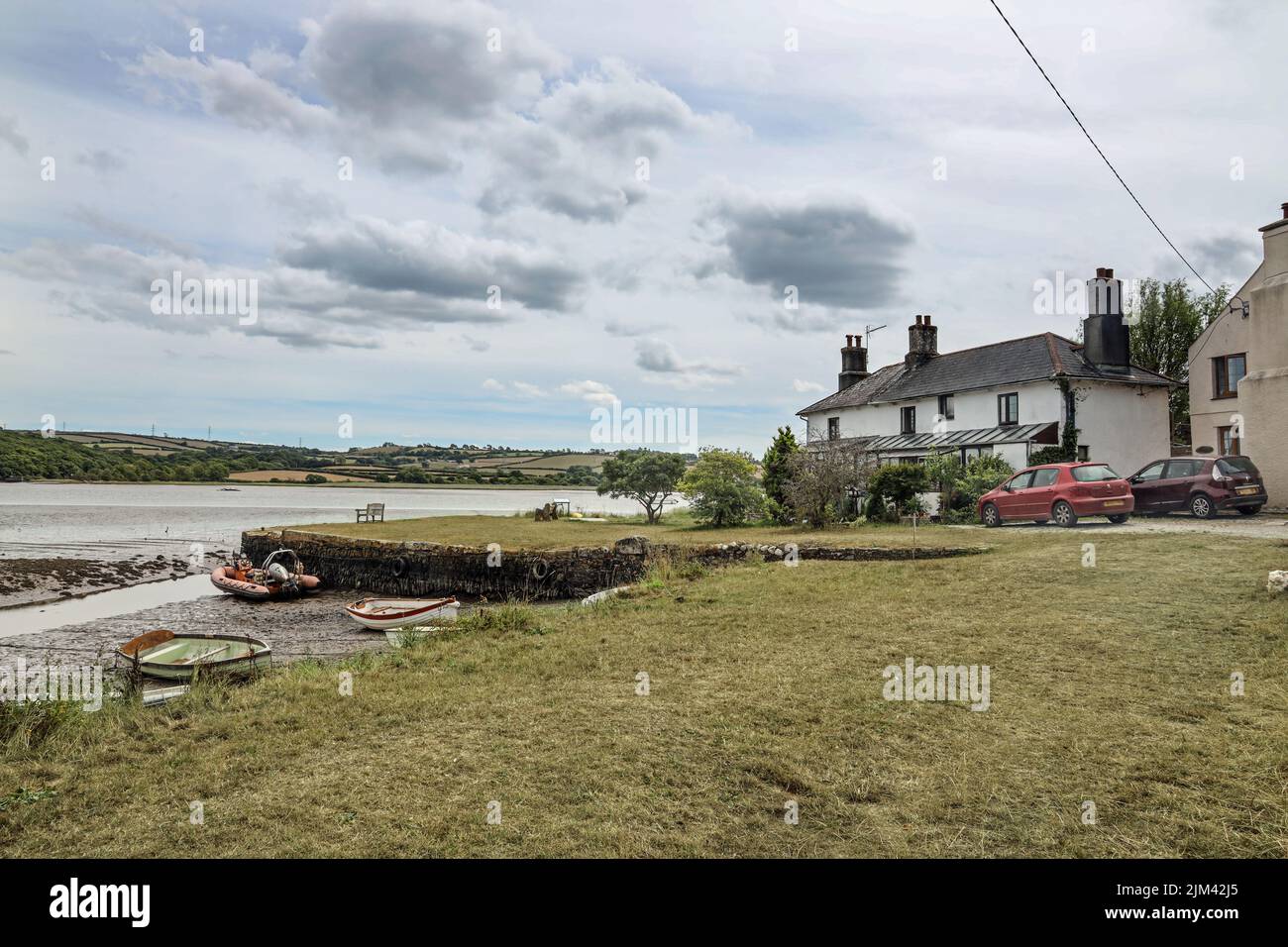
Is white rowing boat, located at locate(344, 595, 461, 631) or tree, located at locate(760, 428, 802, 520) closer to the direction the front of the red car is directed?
the tree

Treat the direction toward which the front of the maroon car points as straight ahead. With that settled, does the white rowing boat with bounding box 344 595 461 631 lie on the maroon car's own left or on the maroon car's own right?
on the maroon car's own left

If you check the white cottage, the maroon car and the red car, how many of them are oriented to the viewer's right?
0

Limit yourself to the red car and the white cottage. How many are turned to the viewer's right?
0

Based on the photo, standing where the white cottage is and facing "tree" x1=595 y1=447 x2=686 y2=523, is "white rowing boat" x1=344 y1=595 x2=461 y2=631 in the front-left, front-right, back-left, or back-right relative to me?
front-left

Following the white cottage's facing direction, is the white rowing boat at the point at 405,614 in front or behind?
in front

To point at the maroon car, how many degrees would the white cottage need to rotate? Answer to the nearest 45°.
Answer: approximately 45° to its left

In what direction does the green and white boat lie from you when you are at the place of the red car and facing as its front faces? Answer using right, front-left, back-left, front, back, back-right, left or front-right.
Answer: left

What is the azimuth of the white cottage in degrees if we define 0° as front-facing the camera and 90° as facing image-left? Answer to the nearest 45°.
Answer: approximately 45°

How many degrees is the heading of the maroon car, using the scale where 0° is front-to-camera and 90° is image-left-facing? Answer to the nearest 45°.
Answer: approximately 135°

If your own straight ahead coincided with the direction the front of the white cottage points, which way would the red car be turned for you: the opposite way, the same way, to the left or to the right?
to the right

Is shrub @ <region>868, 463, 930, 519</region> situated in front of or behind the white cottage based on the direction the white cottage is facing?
in front

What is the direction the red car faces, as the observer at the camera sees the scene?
facing away from the viewer and to the left of the viewer

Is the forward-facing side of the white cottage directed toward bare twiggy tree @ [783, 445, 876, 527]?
yes

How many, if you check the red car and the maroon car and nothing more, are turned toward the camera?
0
